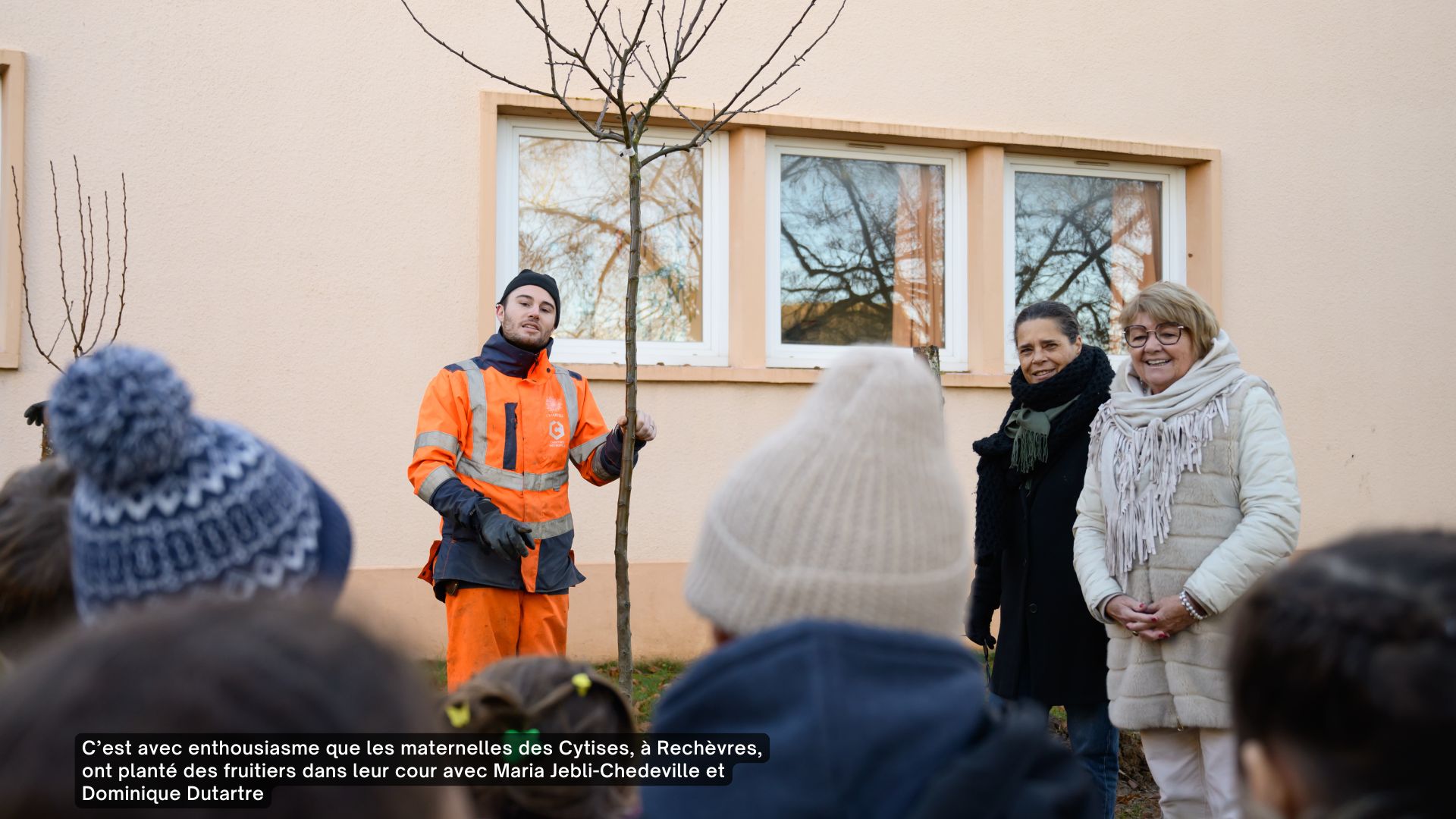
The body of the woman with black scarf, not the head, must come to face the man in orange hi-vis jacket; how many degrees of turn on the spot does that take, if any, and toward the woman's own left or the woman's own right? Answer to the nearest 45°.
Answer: approximately 45° to the woman's own right

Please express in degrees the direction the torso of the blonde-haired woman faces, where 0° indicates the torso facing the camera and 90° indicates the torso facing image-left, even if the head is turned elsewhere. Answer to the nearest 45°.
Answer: approximately 45°

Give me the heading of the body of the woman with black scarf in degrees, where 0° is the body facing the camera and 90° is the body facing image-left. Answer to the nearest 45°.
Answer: approximately 45°
